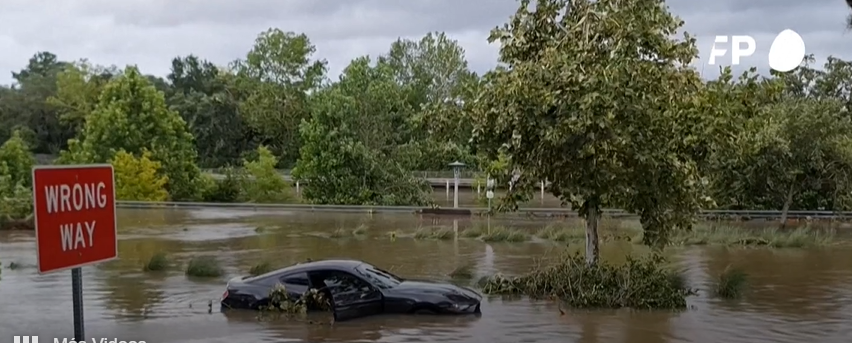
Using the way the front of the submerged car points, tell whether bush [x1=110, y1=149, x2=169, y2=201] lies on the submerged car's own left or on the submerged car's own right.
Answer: on the submerged car's own left

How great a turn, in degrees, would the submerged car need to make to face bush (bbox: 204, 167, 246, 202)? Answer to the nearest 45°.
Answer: approximately 90° to its left

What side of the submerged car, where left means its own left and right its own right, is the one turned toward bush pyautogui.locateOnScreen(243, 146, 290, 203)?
left

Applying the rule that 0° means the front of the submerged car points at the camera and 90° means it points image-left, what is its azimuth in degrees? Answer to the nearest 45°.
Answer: approximately 270°

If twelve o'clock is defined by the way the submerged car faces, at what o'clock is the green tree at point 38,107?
The green tree is roughly at 8 o'clock from the submerged car.

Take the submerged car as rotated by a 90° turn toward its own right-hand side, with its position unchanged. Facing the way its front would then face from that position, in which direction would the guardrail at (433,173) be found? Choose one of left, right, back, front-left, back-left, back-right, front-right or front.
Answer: back

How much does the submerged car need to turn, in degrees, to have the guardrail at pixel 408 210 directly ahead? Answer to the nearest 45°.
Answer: approximately 90° to its left

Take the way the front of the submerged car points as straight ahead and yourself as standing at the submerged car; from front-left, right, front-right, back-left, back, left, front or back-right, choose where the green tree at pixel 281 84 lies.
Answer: left

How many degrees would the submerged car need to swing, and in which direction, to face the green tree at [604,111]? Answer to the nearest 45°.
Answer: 0° — it already faces it

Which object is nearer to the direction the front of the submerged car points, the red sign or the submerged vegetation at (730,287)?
the submerged vegetation

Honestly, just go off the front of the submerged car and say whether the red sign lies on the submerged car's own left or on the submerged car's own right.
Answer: on the submerged car's own right

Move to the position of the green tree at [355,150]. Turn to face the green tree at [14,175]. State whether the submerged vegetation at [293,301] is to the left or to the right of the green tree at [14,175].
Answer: left

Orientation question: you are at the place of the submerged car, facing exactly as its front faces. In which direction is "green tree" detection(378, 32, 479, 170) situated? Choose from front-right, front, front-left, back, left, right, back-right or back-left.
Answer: left

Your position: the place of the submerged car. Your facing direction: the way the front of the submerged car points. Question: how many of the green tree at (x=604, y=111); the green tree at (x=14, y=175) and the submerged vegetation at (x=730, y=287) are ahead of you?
2

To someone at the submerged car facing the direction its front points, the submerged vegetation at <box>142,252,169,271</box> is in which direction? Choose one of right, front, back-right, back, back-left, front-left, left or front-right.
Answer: back-left
